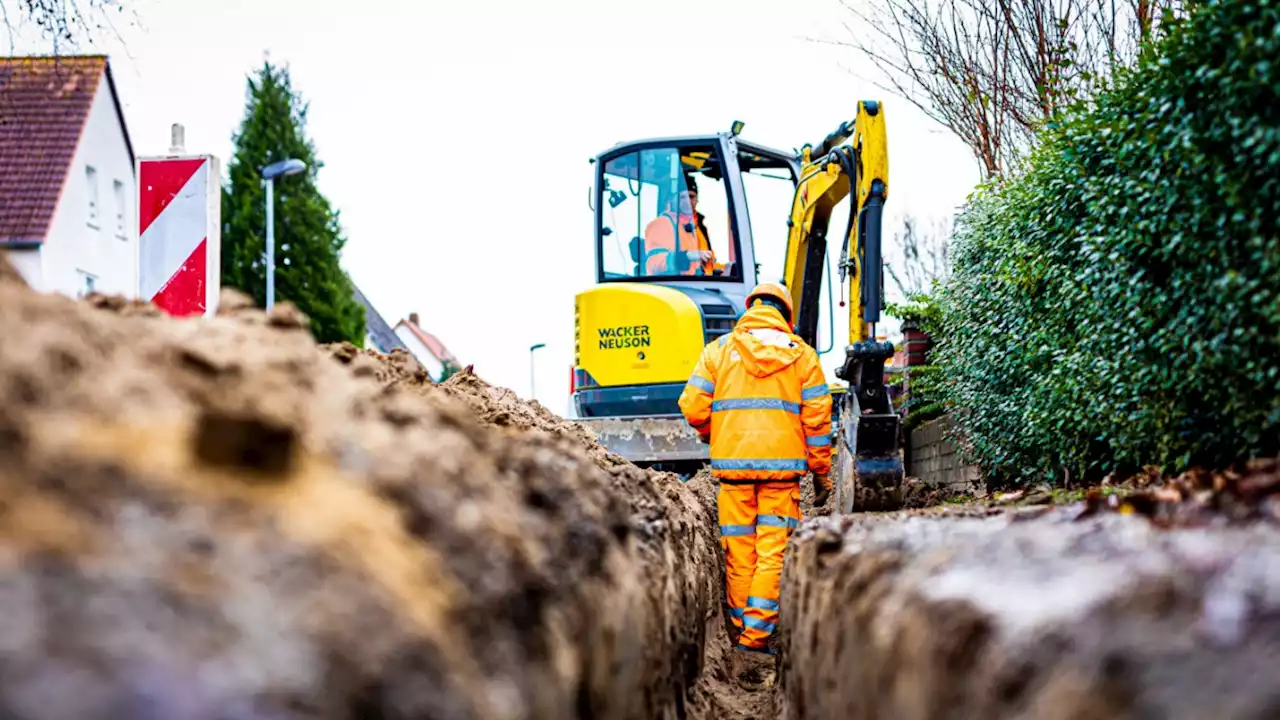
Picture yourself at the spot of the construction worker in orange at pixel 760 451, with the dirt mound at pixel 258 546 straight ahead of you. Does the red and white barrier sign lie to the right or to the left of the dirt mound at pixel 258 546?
right

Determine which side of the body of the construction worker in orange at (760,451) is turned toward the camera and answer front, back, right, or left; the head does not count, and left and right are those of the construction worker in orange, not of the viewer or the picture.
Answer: back

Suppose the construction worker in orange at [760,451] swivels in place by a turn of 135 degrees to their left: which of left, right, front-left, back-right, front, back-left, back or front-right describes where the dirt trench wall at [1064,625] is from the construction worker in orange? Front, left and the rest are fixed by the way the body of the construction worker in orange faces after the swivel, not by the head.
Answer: front-left

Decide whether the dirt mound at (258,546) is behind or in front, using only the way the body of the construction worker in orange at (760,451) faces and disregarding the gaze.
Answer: behind

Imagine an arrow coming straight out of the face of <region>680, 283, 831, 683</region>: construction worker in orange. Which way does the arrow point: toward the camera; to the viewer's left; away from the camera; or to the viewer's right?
away from the camera
